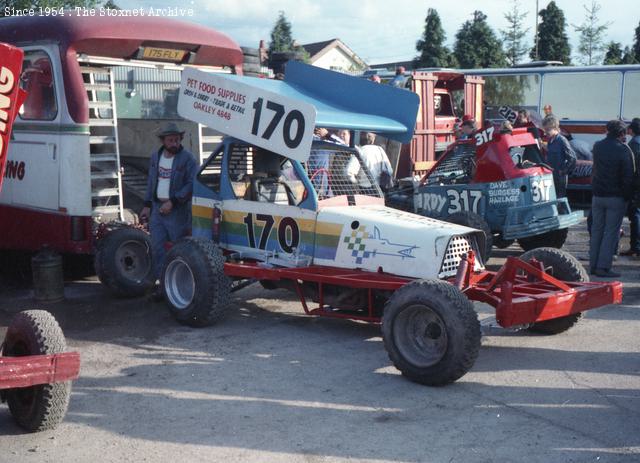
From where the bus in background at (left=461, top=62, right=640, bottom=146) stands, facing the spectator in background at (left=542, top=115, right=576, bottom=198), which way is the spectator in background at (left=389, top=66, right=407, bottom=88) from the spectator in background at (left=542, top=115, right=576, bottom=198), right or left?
right
